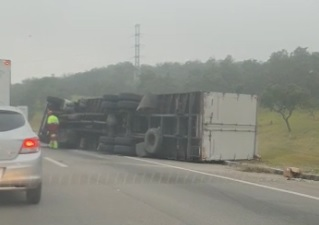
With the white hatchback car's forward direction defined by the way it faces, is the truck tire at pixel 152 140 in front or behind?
in front

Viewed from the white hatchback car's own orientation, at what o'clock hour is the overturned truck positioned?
The overturned truck is roughly at 1 o'clock from the white hatchback car.

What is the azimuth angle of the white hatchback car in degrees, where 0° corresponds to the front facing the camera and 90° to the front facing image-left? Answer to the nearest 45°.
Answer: approximately 180°

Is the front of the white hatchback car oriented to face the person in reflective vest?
yes
